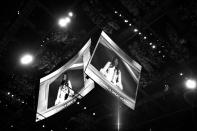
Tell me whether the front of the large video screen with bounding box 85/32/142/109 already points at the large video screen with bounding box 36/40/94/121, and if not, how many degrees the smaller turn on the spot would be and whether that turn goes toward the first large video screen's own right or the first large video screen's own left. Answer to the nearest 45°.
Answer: approximately 180°

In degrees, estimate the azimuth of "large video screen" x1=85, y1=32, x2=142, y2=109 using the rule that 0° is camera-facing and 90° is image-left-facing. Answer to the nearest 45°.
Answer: approximately 315°
